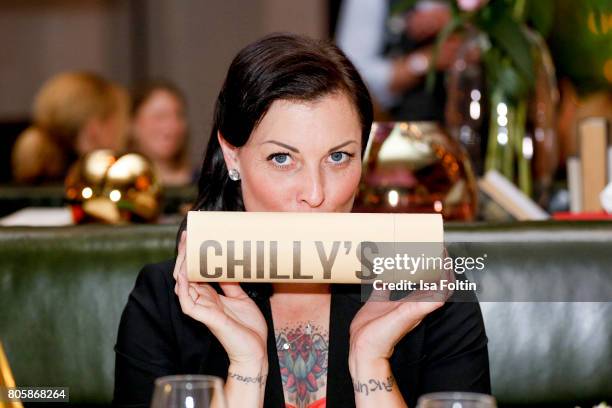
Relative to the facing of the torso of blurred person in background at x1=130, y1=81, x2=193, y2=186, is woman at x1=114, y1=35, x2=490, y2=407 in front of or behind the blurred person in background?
in front

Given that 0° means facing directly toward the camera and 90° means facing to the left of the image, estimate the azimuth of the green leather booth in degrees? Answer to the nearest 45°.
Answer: approximately 0°

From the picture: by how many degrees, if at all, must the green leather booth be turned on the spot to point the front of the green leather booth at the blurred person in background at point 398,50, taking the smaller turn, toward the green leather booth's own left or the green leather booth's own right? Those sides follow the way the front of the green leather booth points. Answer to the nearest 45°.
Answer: approximately 180°

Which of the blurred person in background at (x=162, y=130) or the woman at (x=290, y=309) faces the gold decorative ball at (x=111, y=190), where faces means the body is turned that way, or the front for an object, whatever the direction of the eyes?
the blurred person in background

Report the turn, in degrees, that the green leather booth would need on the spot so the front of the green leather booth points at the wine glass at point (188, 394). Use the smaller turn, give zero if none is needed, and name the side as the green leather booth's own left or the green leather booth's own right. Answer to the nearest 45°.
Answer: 0° — it already faces it

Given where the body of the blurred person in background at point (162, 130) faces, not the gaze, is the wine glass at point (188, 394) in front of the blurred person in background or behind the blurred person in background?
in front

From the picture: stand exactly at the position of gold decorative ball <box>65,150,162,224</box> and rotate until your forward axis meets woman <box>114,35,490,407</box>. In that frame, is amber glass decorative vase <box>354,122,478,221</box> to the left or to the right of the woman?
left

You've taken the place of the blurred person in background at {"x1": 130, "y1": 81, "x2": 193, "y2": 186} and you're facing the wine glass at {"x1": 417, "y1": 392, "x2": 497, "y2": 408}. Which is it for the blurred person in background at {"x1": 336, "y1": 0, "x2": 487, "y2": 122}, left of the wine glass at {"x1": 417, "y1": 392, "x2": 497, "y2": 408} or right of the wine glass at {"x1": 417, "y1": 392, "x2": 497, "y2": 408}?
left

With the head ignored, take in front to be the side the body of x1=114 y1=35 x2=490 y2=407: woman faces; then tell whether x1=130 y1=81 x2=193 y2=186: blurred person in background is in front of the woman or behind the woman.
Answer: behind

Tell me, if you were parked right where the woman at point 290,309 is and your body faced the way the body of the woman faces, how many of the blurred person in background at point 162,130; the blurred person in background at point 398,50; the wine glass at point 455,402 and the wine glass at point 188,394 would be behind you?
2

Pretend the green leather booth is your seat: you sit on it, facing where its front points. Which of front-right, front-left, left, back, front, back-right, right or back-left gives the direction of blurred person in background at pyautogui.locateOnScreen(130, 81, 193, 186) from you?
back

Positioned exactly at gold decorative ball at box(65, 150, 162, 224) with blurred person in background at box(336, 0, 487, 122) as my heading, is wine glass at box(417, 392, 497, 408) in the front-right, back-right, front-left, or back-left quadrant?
back-right
